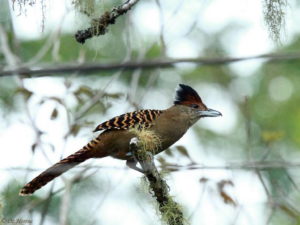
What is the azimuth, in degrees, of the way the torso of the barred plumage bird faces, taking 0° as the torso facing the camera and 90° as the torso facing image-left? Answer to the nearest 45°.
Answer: approximately 270°
